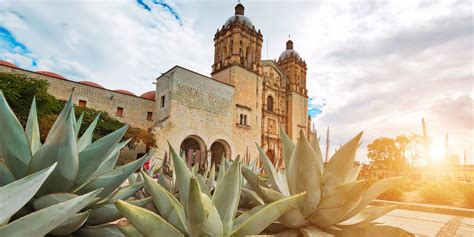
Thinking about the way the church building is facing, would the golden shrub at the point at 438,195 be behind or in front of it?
in front

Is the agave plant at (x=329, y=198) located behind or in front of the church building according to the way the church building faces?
in front

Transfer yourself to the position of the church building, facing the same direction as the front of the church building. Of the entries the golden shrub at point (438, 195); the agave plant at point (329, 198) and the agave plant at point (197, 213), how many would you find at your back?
0

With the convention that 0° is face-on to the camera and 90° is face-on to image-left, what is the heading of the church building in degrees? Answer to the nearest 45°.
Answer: approximately 315°

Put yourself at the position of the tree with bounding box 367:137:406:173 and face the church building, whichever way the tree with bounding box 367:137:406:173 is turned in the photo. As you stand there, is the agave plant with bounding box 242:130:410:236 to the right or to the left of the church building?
left

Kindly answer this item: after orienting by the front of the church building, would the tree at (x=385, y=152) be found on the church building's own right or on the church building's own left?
on the church building's own left

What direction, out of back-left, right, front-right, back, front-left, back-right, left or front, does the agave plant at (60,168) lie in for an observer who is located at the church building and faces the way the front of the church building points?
front-right

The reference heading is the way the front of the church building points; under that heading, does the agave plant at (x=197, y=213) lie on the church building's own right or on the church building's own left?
on the church building's own right
